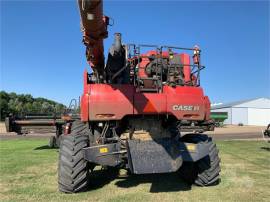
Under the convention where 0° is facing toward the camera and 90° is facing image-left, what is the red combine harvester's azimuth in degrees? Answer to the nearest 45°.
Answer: approximately 180°
